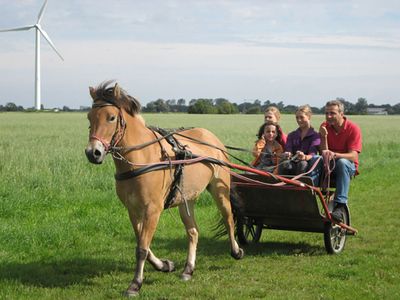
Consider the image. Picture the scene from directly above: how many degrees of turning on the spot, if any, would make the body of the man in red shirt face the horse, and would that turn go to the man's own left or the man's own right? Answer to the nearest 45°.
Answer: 0° — they already face it

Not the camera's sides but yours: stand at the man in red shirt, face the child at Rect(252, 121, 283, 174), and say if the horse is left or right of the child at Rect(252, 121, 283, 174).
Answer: left

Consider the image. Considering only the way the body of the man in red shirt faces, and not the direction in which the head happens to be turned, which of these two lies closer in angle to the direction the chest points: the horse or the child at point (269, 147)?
the horse

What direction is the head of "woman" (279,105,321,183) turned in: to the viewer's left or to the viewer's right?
to the viewer's left

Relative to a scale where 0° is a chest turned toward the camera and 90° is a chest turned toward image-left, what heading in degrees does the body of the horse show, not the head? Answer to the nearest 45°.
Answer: approximately 45°

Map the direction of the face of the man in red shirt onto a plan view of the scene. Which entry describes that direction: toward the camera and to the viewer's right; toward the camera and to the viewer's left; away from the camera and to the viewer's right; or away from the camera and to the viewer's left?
toward the camera and to the viewer's left

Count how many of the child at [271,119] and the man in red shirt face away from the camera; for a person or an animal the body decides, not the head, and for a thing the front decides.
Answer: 0

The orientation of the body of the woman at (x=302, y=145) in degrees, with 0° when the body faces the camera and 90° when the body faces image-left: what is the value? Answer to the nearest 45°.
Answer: approximately 45°

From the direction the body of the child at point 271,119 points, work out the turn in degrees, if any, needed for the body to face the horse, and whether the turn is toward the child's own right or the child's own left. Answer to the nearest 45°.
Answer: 0° — they already face it

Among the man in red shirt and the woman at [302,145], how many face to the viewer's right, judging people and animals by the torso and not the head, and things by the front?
0
